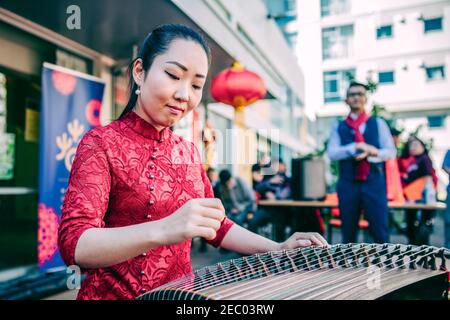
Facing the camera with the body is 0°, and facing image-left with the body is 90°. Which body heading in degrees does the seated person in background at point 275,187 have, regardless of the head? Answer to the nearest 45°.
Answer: approximately 45°

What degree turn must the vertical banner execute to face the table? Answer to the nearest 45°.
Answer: approximately 45° to its left

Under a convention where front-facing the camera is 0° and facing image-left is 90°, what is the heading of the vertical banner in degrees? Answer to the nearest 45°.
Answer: approximately 315°

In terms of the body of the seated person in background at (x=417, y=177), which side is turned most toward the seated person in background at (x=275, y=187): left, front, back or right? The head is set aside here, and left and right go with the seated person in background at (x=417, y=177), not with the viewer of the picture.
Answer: right

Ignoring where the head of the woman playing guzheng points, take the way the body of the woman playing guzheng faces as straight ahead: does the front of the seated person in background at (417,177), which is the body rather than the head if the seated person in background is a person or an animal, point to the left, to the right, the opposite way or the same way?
to the right
